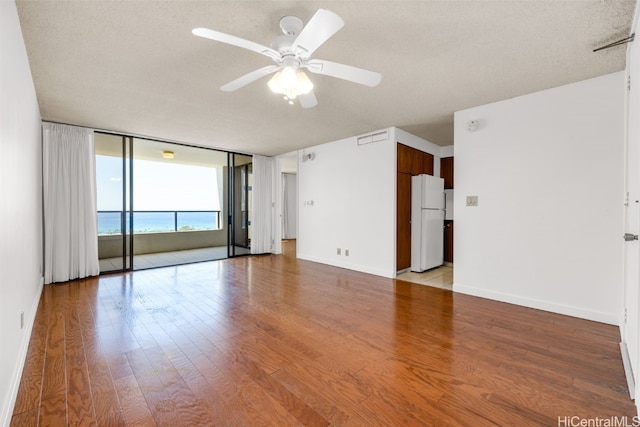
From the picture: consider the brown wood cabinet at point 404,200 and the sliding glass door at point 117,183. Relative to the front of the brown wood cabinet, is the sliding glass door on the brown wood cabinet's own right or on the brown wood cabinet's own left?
on the brown wood cabinet's own right

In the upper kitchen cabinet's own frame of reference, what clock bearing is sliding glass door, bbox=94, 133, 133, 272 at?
The sliding glass door is roughly at 4 o'clock from the upper kitchen cabinet.

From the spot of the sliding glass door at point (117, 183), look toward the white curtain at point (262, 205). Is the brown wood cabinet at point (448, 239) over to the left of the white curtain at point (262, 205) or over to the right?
right

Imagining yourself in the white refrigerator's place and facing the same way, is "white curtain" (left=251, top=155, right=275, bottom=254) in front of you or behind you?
behind

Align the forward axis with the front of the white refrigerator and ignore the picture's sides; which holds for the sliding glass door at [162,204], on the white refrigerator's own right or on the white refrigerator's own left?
on the white refrigerator's own right

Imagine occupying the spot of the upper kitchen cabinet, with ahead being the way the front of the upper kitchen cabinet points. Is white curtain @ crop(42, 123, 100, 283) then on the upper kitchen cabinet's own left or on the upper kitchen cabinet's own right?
on the upper kitchen cabinet's own right

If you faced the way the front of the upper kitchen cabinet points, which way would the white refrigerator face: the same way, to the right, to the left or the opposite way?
the same way

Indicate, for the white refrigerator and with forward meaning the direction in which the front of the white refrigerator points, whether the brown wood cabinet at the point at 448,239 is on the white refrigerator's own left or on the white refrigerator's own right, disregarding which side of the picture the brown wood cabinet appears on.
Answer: on the white refrigerator's own left

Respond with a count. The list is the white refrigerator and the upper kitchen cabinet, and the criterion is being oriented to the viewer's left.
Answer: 0

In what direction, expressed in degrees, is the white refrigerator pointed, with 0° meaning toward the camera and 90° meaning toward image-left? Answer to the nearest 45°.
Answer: approximately 315°

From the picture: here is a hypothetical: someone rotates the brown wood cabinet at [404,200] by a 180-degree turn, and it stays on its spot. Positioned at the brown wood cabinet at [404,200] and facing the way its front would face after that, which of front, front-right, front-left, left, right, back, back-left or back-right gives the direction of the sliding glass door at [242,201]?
front-left

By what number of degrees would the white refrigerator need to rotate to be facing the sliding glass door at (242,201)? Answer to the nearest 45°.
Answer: approximately 135° to its right

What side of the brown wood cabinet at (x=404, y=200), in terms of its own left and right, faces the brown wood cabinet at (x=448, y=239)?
left

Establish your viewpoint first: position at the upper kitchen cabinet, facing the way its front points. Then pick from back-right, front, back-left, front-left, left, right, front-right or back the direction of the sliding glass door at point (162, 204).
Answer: back-right

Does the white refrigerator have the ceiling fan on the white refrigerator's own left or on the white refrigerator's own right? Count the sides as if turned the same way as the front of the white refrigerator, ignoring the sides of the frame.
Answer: on the white refrigerator's own right

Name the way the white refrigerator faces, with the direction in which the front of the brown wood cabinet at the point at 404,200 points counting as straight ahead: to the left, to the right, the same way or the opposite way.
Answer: the same way
